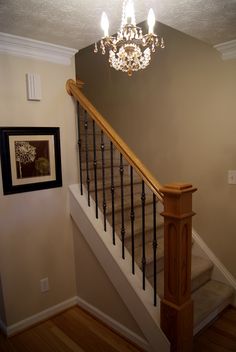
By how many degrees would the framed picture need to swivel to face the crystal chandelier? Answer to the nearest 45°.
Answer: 0° — it already faces it

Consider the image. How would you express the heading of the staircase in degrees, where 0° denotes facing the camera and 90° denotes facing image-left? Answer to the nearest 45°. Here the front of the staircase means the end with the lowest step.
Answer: approximately 315°

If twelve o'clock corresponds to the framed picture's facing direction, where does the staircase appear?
The staircase is roughly at 11 o'clock from the framed picture.

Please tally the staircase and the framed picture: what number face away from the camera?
0

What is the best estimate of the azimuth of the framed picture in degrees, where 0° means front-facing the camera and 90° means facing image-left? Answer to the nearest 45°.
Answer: approximately 315°

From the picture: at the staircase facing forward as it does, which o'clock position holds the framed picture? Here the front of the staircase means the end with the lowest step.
The framed picture is roughly at 4 o'clock from the staircase.
